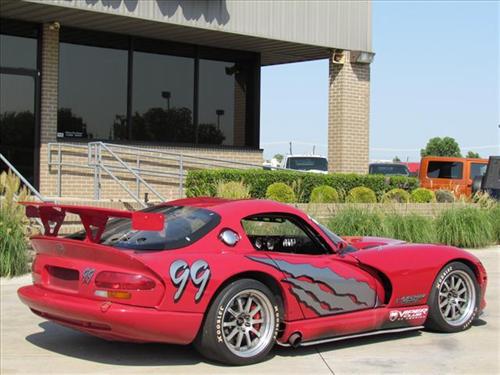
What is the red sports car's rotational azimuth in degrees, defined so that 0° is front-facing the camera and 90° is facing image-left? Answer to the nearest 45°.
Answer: approximately 225°

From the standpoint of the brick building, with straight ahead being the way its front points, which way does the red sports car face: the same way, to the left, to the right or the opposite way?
to the left

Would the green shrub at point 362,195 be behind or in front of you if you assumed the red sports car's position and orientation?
in front

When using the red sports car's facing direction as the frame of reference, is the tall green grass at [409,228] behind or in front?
in front

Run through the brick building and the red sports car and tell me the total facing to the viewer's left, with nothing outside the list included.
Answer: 0
